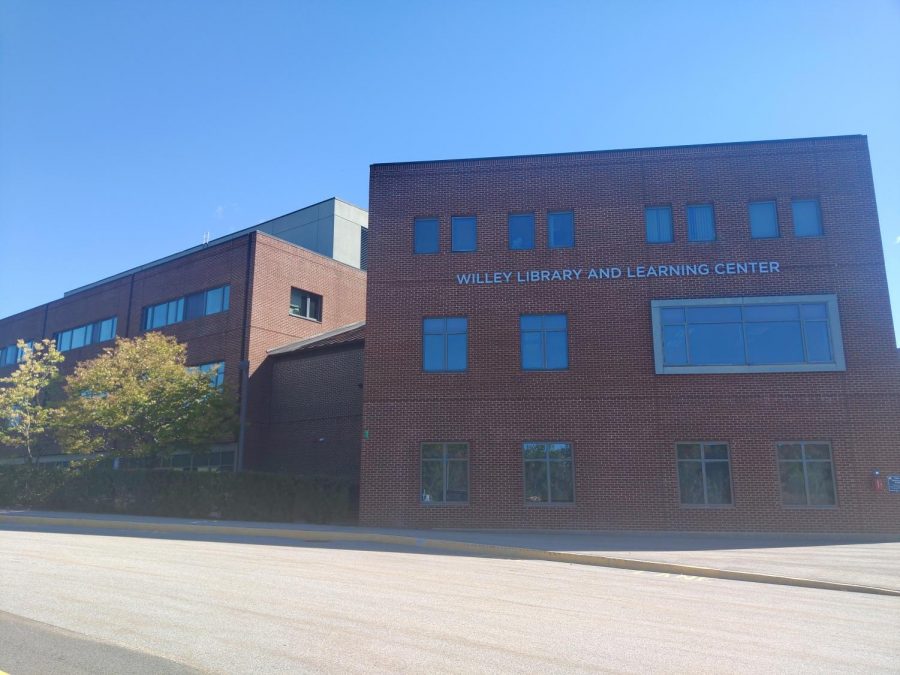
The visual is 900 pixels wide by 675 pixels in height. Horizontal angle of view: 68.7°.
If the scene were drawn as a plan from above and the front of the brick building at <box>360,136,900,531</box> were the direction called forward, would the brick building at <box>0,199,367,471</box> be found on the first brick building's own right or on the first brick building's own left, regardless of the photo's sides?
on the first brick building's own right

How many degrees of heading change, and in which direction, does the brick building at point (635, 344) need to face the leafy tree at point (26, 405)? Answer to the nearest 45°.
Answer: approximately 90° to its right

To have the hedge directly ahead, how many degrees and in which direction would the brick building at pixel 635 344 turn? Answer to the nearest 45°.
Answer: approximately 90° to its right

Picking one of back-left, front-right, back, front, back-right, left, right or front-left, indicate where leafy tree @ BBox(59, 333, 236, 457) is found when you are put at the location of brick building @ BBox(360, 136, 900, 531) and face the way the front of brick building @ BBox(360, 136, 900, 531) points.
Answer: right

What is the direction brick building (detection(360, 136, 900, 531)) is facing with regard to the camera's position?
facing the viewer

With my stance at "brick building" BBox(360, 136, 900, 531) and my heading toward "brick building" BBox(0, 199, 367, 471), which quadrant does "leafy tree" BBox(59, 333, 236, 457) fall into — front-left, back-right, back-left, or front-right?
front-left
